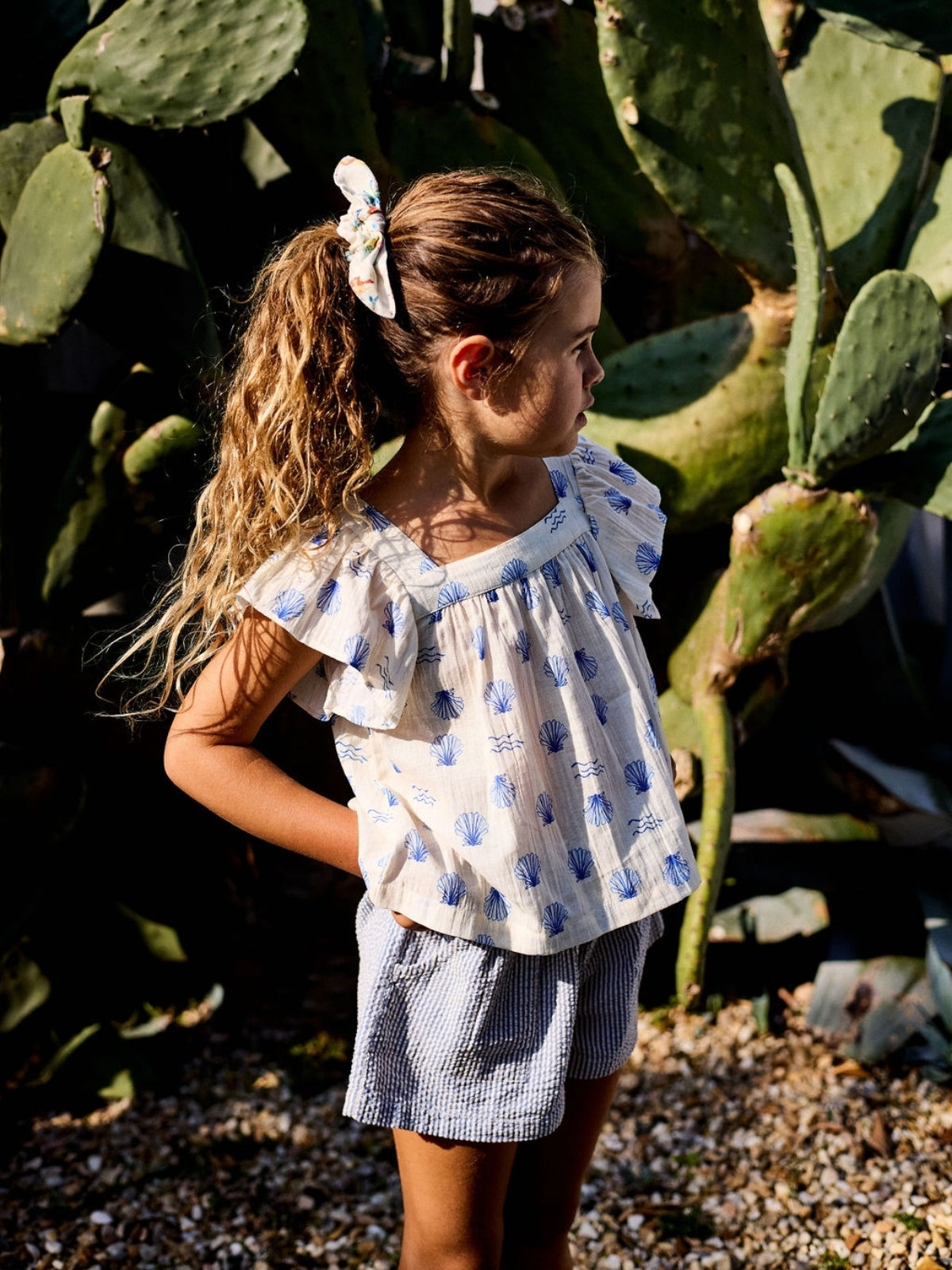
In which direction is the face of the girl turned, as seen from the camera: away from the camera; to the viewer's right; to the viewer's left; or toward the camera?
to the viewer's right

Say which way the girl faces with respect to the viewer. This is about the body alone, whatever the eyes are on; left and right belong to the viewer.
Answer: facing the viewer and to the right of the viewer
